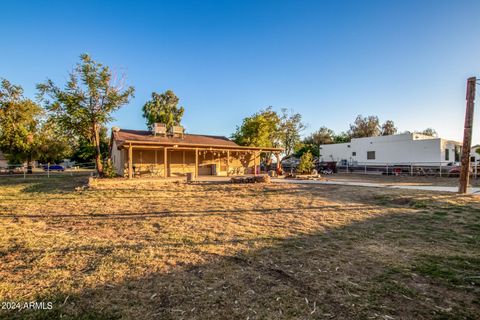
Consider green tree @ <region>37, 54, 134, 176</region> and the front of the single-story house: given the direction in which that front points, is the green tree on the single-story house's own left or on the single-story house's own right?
on the single-story house's own right

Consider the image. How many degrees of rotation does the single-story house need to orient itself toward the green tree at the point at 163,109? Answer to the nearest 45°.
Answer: approximately 180°

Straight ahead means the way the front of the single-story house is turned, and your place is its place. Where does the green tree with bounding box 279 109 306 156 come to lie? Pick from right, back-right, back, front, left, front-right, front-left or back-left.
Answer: back-left

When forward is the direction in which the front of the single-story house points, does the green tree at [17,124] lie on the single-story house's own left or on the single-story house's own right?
on the single-story house's own right

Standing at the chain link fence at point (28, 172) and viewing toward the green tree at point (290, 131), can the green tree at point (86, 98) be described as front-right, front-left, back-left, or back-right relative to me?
front-right

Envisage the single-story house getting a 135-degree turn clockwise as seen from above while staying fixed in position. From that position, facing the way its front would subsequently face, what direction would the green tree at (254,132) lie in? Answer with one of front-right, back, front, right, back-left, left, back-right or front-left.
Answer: right

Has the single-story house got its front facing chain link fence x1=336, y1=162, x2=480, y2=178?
no

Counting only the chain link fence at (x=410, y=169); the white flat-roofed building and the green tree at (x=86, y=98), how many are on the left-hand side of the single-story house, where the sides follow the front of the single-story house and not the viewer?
2

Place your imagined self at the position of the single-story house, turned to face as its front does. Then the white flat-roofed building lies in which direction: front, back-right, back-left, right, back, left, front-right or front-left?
left

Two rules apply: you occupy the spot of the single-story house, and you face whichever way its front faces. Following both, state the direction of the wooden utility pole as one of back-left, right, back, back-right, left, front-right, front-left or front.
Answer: front-left

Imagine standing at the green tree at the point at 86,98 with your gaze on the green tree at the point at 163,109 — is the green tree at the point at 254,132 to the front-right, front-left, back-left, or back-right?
front-right

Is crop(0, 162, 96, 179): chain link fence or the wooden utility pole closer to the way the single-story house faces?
the wooden utility pole

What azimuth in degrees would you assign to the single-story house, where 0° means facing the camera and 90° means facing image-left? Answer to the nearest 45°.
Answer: approximately 0°

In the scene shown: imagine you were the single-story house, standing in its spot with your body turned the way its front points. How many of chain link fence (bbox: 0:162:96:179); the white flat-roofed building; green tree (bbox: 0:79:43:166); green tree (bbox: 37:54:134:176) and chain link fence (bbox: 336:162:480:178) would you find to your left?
2
